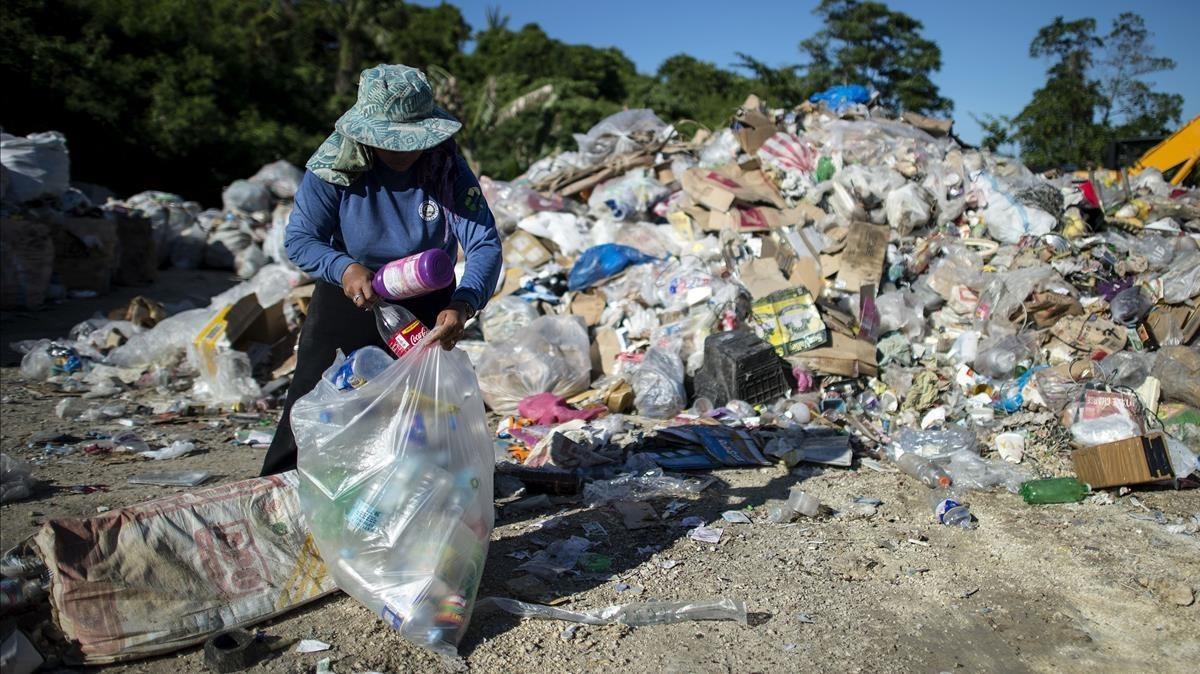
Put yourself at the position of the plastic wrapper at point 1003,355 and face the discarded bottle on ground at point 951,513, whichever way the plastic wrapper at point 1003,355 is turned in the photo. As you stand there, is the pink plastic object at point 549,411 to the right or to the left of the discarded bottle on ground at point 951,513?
right

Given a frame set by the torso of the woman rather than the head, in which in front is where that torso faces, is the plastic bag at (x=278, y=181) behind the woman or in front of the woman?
behind

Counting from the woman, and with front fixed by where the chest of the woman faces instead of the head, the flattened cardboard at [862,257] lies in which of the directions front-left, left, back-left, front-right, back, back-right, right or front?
back-left

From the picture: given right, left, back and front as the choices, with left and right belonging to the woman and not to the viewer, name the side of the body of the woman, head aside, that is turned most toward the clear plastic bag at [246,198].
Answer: back

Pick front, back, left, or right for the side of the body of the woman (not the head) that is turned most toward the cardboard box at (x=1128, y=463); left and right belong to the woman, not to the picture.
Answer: left

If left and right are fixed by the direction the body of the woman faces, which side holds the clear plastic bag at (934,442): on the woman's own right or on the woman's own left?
on the woman's own left

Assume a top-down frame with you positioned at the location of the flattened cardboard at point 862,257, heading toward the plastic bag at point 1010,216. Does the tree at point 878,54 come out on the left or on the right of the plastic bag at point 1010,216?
left

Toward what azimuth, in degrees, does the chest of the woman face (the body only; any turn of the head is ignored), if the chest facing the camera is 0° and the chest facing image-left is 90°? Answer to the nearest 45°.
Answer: approximately 0°
